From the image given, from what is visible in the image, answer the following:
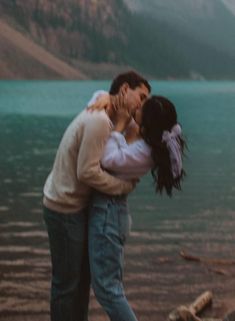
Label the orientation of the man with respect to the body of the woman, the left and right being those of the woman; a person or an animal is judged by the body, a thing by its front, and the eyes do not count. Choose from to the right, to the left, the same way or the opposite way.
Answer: the opposite way

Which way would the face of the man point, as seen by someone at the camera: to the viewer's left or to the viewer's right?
to the viewer's right

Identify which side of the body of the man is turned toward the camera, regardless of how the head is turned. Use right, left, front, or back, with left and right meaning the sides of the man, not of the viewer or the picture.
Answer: right

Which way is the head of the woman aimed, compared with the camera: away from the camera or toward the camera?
away from the camera

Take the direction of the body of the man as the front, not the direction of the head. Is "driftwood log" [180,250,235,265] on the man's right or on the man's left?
on the man's left

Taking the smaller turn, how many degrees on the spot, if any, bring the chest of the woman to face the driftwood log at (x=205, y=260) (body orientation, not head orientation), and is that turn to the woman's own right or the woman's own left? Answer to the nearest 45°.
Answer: approximately 90° to the woman's own right

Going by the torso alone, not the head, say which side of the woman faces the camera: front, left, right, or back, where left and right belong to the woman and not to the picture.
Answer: left
